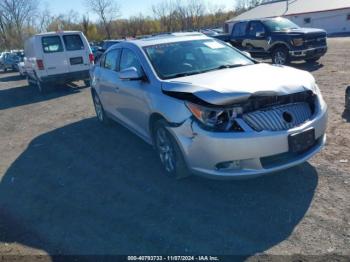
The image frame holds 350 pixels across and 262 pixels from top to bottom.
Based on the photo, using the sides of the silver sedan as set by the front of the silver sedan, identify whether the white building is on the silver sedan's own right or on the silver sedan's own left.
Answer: on the silver sedan's own left

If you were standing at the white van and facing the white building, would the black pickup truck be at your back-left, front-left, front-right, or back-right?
front-right

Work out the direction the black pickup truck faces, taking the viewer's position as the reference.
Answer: facing the viewer and to the right of the viewer

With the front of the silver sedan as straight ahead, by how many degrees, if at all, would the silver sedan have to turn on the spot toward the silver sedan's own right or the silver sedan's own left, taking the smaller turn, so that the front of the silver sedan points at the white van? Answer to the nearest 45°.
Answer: approximately 180°

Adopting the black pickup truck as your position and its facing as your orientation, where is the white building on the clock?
The white building is roughly at 8 o'clock from the black pickup truck.

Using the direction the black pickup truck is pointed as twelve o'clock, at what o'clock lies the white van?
The white van is roughly at 4 o'clock from the black pickup truck.
